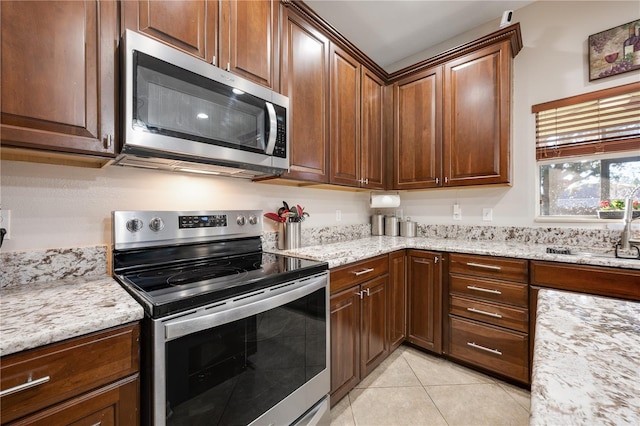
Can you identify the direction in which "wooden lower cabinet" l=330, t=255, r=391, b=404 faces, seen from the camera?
facing the viewer and to the right of the viewer

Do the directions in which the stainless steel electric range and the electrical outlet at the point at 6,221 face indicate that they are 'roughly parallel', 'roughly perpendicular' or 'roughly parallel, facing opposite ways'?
roughly parallel

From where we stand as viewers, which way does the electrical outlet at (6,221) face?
facing the viewer

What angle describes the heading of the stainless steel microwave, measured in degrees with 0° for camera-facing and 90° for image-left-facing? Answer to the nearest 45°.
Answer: approximately 315°

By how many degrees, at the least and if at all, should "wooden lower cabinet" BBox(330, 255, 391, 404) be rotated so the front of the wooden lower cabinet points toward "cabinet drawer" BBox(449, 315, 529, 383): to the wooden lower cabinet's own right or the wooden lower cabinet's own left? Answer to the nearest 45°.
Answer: approximately 45° to the wooden lower cabinet's own left

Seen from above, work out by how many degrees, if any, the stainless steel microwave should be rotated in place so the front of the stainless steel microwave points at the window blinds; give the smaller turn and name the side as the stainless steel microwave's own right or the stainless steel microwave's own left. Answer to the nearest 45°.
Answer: approximately 45° to the stainless steel microwave's own left

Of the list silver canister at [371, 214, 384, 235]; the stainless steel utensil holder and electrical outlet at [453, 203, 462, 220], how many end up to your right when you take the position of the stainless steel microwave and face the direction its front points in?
0

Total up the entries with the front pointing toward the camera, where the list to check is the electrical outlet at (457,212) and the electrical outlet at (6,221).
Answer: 2

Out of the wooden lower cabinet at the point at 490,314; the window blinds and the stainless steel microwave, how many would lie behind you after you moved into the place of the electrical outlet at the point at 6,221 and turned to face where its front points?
0

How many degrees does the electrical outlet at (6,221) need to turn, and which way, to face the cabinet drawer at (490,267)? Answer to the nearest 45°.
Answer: approximately 45° to its left

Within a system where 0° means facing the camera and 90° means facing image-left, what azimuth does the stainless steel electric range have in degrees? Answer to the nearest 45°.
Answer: approximately 315°

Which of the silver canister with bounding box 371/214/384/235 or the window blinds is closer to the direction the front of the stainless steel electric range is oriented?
the window blinds

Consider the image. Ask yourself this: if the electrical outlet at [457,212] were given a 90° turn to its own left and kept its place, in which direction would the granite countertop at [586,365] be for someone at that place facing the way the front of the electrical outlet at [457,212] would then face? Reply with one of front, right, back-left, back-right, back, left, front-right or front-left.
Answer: right

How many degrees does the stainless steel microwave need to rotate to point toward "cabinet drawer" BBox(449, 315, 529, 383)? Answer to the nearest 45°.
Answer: approximately 45° to its left
